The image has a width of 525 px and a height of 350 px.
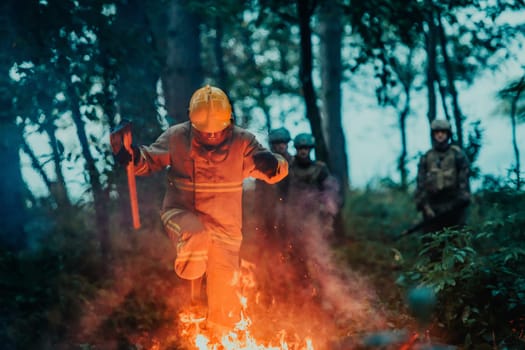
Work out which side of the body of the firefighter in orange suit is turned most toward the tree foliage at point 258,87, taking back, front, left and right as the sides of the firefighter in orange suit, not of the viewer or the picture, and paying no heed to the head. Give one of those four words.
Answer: back

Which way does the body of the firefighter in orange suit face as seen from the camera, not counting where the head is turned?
toward the camera

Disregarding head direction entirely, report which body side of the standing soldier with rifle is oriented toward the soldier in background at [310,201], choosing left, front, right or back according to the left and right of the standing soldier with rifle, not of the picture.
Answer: right

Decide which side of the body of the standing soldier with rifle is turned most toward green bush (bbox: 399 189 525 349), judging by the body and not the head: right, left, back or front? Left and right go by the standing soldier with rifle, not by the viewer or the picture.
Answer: front

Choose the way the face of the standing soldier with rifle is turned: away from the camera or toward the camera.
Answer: toward the camera

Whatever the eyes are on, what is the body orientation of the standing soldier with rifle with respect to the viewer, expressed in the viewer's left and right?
facing the viewer

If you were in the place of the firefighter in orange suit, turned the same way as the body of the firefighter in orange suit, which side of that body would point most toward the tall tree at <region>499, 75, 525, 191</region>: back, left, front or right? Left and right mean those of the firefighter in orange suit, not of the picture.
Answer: back

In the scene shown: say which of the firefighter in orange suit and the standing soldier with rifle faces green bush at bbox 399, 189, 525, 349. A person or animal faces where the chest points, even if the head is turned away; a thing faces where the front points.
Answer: the standing soldier with rifle

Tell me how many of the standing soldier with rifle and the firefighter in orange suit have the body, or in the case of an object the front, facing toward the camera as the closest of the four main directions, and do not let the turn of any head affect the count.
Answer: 2

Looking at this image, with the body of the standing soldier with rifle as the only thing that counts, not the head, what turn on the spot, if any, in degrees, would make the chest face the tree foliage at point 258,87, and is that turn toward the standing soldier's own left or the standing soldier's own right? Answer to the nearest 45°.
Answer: approximately 135° to the standing soldier's own right

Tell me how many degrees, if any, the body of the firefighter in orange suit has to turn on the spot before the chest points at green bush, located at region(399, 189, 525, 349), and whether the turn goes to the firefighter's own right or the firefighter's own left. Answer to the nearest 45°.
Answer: approximately 90° to the firefighter's own left

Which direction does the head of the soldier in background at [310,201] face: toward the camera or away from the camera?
toward the camera

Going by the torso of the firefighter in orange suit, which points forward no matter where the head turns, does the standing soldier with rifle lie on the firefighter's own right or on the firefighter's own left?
on the firefighter's own left

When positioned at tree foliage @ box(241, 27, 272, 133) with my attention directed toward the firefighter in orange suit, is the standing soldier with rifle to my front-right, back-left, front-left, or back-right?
front-left

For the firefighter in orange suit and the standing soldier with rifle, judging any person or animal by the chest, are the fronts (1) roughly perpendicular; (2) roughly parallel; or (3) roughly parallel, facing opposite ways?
roughly parallel
